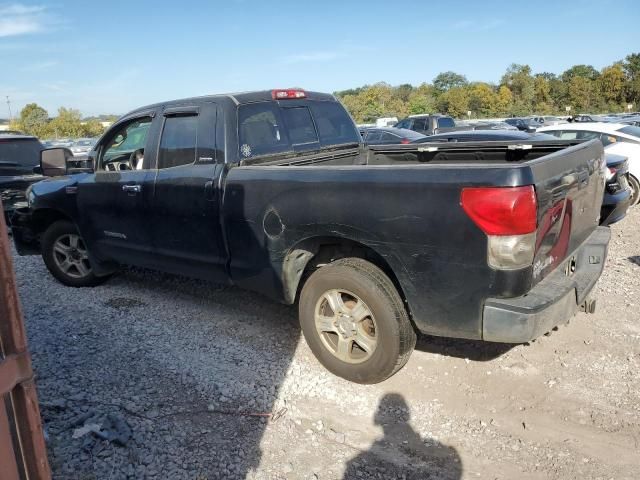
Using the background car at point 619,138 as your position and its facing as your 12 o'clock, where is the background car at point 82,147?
the background car at point 82,147 is roughly at 11 o'clock from the background car at point 619,138.

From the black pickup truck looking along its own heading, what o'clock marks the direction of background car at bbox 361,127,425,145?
The background car is roughly at 2 o'clock from the black pickup truck.

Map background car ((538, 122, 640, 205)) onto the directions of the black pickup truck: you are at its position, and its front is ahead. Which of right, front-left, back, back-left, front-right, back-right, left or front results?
right

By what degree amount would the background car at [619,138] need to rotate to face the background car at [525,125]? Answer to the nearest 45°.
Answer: approximately 45° to its right

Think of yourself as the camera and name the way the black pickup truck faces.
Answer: facing away from the viewer and to the left of the viewer

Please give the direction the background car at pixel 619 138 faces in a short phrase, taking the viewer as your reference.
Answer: facing away from the viewer and to the left of the viewer

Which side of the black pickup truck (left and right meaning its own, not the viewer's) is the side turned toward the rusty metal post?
left

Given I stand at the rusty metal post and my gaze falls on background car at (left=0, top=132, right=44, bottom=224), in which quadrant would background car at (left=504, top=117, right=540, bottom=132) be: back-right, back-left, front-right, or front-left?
front-right

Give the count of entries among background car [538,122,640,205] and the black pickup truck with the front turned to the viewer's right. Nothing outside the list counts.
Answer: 0

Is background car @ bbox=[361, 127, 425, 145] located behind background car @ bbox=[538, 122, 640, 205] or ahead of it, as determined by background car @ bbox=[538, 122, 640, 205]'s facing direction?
ahead

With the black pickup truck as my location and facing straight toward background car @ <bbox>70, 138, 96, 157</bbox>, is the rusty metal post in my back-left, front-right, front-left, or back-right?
back-left

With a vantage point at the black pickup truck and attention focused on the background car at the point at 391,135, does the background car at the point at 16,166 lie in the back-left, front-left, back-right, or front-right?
front-left

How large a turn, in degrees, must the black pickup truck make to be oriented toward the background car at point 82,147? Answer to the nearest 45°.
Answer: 0° — it already faces it
